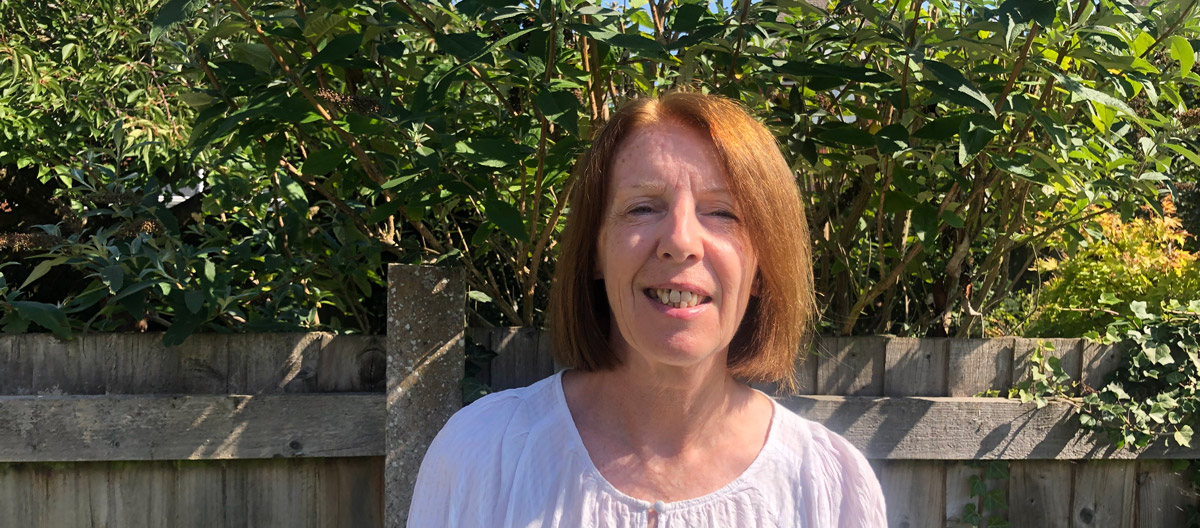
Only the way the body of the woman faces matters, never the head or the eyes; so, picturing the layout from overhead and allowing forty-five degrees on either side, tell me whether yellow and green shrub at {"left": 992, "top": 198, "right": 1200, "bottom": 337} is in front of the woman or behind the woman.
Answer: behind

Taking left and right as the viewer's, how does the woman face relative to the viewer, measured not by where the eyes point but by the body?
facing the viewer

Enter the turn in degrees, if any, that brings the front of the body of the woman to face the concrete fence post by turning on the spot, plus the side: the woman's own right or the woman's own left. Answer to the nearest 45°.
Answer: approximately 135° to the woman's own right

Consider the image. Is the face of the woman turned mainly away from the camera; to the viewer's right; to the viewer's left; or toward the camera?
toward the camera
